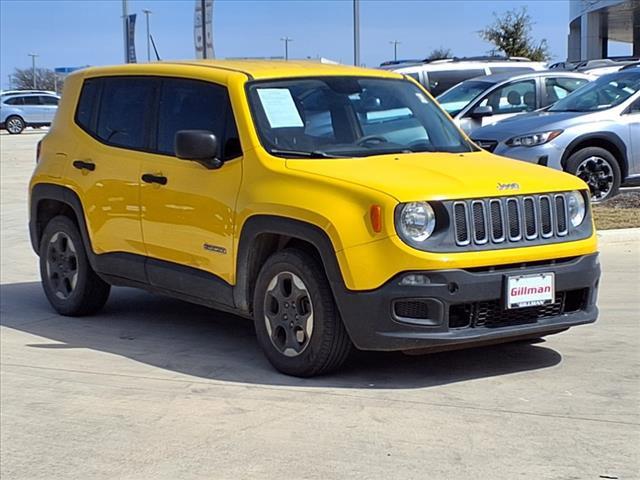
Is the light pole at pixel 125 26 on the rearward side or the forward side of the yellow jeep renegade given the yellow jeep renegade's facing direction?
on the rearward side

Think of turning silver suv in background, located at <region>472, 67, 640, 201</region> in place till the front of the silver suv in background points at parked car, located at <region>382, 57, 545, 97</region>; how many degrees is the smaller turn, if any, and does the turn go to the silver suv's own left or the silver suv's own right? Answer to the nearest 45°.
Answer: approximately 135° to the silver suv's own right

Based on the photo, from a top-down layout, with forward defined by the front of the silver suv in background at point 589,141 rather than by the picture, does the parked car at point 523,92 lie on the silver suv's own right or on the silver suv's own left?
on the silver suv's own right

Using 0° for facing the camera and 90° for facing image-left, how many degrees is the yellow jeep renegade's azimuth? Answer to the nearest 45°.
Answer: approximately 315°

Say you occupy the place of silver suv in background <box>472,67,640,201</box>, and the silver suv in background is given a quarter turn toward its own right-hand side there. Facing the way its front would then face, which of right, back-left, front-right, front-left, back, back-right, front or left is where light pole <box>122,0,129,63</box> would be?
front

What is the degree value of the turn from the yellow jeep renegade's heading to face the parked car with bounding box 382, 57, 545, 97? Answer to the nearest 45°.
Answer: approximately 135° to its left

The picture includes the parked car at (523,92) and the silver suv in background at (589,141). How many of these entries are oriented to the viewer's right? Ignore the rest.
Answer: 0

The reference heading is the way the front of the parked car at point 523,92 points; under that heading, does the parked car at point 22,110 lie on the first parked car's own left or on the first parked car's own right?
on the first parked car's own right

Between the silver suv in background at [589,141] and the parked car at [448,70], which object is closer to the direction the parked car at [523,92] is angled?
the silver suv in background
